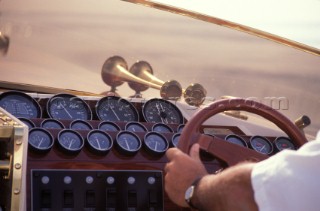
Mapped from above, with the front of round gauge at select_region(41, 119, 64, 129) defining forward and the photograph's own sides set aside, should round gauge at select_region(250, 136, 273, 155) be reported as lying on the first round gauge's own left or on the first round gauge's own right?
on the first round gauge's own left

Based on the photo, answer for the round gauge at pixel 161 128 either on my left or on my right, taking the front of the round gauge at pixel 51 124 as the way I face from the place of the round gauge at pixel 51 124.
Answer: on my left

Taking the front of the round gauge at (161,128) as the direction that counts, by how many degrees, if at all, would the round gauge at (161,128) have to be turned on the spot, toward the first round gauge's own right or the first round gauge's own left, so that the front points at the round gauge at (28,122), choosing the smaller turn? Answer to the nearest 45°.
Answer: approximately 45° to the first round gauge's own right

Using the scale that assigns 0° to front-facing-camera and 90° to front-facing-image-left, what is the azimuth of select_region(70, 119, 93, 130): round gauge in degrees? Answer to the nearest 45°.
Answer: approximately 0°
